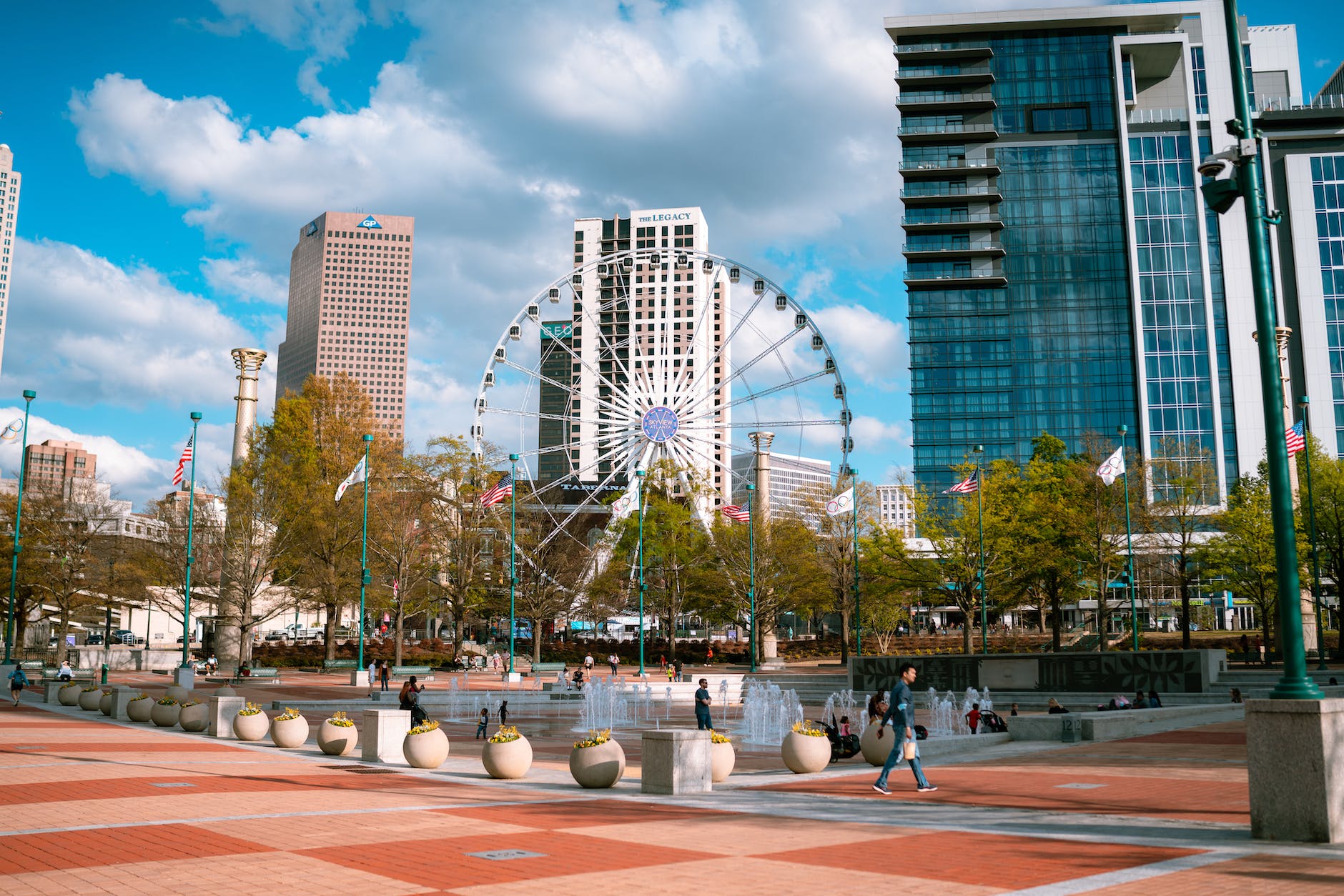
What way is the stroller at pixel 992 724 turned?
to the viewer's right

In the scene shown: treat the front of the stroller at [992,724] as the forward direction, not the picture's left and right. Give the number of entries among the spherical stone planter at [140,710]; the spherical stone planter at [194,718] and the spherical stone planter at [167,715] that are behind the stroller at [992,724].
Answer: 3

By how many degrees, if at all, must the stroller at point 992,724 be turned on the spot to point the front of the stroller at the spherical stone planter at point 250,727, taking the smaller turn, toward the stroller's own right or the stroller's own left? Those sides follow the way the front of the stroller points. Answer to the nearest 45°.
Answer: approximately 180°

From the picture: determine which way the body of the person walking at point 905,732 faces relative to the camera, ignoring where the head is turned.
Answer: to the viewer's right

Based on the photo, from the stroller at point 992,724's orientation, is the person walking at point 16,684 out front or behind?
behind

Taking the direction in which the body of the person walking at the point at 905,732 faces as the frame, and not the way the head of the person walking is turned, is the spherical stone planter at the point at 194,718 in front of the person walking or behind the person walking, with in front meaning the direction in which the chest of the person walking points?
behind
